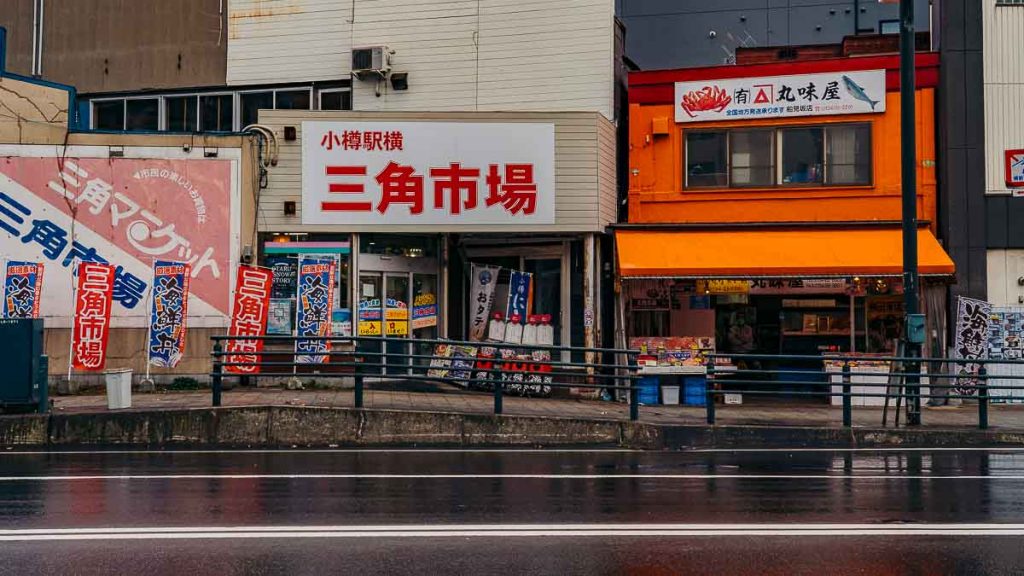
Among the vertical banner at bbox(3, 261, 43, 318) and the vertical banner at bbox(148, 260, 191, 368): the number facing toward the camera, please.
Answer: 2

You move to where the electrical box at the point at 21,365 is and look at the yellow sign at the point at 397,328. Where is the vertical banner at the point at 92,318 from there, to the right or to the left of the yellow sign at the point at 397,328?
left

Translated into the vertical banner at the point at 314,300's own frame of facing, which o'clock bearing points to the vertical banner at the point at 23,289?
the vertical banner at the point at 23,289 is roughly at 3 o'clock from the vertical banner at the point at 314,300.

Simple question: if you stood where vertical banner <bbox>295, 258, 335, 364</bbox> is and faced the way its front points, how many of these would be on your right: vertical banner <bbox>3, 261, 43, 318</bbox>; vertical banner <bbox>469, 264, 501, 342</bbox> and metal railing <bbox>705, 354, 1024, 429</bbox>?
1

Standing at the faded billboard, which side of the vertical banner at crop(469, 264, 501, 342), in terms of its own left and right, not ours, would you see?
right

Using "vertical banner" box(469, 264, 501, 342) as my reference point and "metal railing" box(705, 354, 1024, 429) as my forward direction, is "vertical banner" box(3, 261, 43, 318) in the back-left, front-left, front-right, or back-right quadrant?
back-right

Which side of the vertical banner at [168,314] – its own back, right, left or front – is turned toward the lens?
front

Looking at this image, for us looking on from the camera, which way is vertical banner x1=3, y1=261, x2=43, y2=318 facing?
facing the viewer

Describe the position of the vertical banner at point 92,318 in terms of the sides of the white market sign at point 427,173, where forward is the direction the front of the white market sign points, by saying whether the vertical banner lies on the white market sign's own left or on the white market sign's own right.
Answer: on the white market sign's own right

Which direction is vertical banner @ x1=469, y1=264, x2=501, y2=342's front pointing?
toward the camera

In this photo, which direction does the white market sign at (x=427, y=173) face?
toward the camera

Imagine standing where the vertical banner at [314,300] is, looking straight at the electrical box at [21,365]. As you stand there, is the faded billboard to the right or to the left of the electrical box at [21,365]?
right
